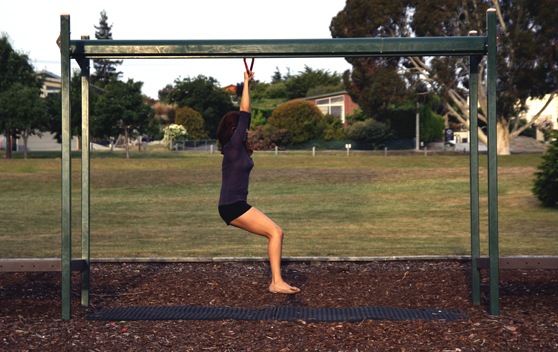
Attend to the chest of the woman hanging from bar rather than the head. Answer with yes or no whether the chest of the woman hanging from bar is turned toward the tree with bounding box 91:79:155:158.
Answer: no

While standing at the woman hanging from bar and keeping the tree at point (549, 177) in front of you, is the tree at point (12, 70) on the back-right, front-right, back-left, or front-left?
front-left

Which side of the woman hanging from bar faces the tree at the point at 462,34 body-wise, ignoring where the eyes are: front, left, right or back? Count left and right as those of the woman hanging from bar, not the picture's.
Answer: left

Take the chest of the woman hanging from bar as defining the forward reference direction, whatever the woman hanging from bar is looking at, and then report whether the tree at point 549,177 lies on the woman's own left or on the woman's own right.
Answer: on the woman's own left

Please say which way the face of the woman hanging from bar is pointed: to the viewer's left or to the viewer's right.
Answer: to the viewer's right

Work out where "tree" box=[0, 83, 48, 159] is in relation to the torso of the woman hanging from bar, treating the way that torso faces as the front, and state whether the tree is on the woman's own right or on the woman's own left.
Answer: on the woman's own left

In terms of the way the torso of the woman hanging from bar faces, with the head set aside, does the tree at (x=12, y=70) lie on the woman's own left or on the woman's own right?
on the woman's own left

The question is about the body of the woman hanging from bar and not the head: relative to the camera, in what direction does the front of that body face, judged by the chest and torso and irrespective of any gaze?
to the viewer's right
